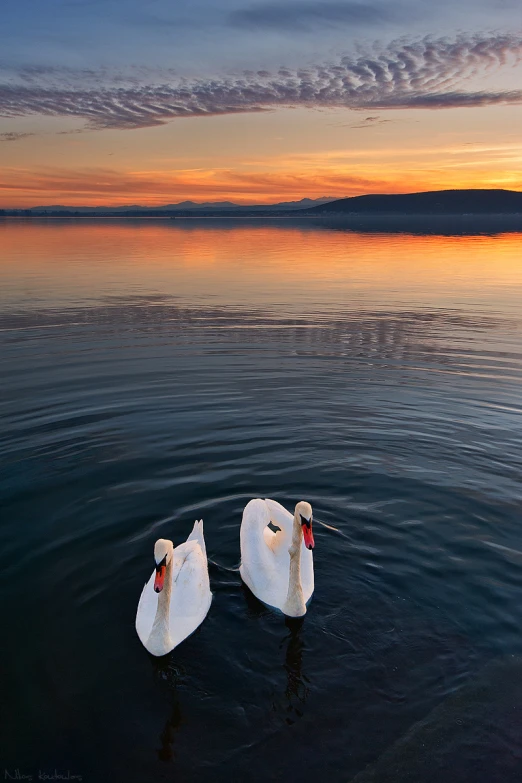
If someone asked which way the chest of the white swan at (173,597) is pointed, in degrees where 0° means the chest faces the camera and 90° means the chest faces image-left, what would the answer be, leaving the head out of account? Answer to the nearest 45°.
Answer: approximately 45°

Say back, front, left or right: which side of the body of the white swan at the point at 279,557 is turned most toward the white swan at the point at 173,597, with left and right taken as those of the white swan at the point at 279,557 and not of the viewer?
right

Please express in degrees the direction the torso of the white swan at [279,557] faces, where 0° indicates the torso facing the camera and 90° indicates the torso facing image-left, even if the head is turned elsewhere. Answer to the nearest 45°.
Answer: approximately 315°
